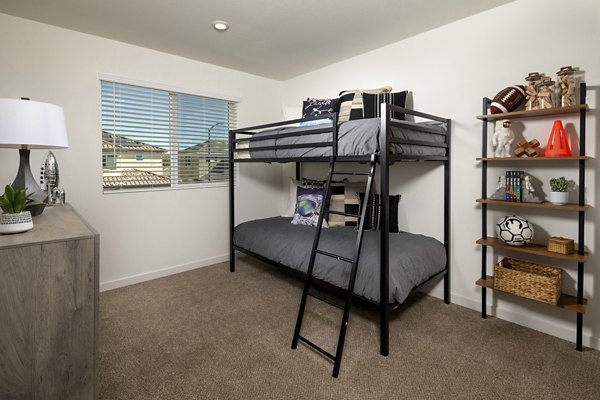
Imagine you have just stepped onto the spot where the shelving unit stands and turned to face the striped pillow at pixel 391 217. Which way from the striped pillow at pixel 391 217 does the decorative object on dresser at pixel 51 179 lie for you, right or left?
left

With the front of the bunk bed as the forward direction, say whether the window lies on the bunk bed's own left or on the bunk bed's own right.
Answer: on the bunk bed's own right

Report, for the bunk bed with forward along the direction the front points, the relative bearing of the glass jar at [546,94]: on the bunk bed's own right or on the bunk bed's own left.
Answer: on the bunk bed's own left
